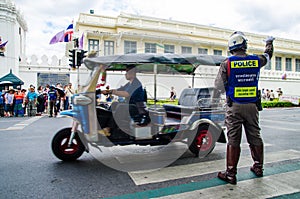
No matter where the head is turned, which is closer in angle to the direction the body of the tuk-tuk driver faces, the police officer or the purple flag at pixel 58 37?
the purple flag

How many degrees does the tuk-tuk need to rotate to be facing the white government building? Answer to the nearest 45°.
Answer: approximately 90° to its right

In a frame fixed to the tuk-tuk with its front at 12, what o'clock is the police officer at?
The police officer is roughly at 7 o'clock from the tuk-tuk.

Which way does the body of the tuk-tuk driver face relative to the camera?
to the viewer's left

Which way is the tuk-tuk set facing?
to the viewer's left

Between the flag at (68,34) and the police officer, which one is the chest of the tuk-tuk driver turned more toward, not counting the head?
the flag

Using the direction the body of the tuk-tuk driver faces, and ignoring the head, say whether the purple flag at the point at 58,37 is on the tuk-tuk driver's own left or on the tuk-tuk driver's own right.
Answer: on the tuk-tuk driver's own right

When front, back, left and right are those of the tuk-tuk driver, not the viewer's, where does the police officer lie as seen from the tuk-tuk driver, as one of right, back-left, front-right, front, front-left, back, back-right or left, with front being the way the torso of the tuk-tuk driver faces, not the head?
back-left

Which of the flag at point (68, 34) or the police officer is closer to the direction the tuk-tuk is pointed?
the flag

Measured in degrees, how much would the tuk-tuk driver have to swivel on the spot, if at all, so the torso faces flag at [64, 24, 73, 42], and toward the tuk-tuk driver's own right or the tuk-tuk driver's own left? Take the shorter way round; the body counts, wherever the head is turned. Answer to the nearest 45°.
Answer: approximately 90° to the tuk-tuk driver's own right

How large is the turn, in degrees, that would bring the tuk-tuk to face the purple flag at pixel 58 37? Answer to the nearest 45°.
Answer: approximately 90° to its right

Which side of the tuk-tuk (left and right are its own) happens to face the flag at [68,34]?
right

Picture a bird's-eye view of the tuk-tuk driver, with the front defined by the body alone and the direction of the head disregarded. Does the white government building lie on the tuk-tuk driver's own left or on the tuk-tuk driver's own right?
on the tuk-tuk driver's own right
